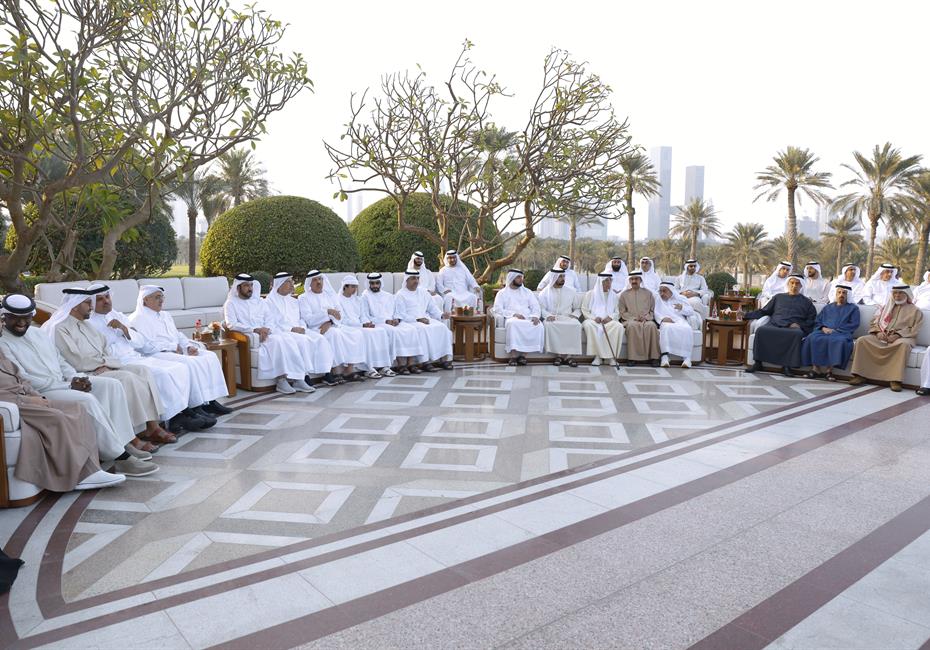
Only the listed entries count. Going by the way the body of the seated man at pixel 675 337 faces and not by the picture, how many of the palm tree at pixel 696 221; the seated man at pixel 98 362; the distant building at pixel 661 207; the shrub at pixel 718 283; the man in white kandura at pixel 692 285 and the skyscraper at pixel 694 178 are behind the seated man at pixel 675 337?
5

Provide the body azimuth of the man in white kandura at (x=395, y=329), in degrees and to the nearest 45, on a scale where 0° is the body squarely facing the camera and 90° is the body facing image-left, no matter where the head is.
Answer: approximately 315°

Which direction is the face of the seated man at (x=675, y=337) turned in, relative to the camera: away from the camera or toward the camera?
toward the camera

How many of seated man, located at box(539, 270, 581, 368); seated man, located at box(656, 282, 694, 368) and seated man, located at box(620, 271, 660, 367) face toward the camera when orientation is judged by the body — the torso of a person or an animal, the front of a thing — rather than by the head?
3

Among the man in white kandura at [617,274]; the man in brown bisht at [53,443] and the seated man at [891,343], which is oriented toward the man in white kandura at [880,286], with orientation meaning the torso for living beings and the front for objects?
the man in brown bisht

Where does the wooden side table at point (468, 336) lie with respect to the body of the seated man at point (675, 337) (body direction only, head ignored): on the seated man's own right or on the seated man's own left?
on the seated man's own right

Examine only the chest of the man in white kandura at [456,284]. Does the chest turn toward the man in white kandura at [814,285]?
no

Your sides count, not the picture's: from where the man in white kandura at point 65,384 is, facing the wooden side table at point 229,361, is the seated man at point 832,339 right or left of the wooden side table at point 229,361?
right

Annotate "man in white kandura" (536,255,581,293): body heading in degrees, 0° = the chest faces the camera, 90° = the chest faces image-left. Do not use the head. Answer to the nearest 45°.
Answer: approximately 0°

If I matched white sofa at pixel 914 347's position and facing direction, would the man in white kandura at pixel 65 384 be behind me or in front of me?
in front

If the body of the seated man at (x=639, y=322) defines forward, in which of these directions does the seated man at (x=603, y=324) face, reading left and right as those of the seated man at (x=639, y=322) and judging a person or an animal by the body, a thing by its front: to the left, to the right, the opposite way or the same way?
the same way

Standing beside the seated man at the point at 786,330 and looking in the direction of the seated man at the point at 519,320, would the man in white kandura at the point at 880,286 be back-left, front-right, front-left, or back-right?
back-right

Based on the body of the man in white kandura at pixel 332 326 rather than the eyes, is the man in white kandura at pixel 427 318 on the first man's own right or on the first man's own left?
on the first man's own left

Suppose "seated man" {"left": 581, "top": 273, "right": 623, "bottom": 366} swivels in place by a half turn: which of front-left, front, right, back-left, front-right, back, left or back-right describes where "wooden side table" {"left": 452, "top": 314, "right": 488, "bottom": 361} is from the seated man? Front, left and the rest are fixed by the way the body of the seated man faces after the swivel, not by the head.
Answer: left

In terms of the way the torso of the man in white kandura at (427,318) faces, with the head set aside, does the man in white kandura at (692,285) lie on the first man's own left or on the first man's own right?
on the first man's own left

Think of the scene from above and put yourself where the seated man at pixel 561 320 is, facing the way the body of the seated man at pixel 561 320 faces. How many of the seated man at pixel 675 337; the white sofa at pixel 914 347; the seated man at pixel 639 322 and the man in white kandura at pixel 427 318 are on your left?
3

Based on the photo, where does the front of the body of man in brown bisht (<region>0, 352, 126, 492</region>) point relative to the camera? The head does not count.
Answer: to the viewer's right
